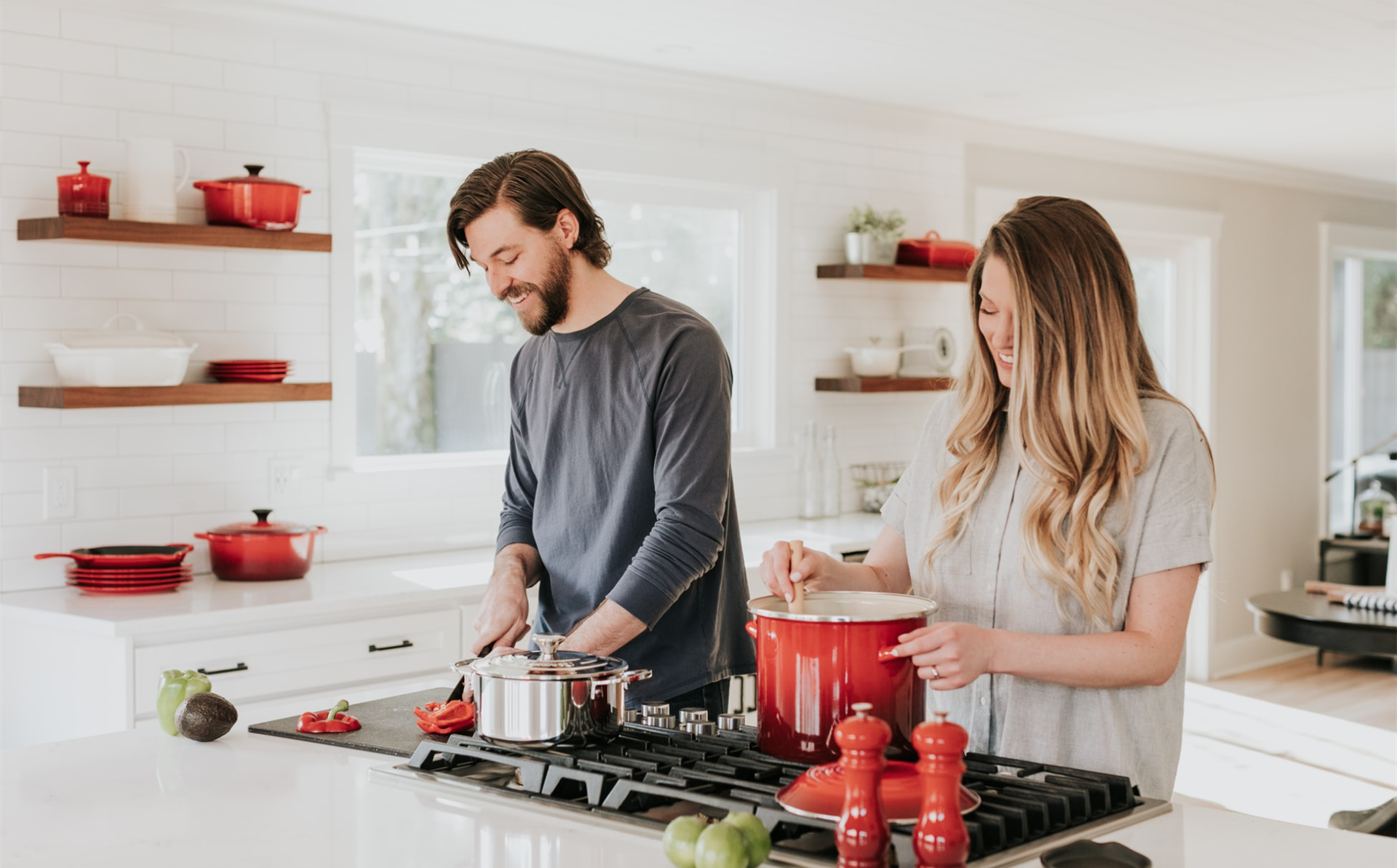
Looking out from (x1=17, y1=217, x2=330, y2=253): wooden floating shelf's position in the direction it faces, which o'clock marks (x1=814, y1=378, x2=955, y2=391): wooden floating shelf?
(x1=814, y1=378, x2=955, y2=391): wooden floating shelf is roughly at 10 o'clock from (x1=17, y1=217, x2=330, y2=253): wooden floating shelf.

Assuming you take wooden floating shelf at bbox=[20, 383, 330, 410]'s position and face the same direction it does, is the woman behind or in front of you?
in front

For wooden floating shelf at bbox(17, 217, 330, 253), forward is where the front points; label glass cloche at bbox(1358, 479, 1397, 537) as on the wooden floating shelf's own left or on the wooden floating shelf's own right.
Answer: on the wooden floating shelf's own left

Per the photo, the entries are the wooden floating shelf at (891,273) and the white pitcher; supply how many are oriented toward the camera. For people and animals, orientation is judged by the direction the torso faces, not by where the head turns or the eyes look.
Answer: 1

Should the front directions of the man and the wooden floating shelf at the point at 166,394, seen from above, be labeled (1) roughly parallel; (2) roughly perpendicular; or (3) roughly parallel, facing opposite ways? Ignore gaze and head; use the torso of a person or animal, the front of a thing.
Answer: roughly perpendicular

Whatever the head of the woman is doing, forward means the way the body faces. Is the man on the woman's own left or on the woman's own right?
on the woman's own right

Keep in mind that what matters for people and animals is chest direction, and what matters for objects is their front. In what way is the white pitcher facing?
to the viewer's left

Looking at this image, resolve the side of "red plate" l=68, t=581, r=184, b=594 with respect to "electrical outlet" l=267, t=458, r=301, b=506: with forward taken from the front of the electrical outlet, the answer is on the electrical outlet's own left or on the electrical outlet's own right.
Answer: on the electrical outlet's own right

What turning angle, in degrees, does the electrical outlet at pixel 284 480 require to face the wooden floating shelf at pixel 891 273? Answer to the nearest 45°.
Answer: approximately 45° to its left

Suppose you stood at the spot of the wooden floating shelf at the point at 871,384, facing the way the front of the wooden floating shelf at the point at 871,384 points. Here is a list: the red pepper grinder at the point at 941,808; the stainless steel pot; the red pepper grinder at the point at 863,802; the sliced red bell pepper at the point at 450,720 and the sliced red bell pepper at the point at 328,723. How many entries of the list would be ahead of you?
5

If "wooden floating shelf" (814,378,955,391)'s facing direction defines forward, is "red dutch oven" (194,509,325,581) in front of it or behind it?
in front
